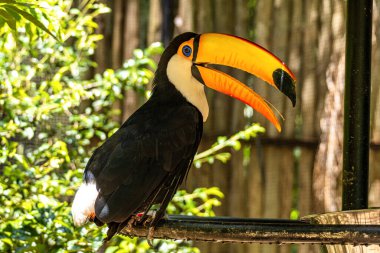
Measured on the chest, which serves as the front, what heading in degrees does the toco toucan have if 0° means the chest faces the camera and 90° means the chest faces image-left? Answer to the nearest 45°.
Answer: approximately 270°

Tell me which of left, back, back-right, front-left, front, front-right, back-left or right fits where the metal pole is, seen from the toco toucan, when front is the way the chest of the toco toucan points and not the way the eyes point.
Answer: front-right
